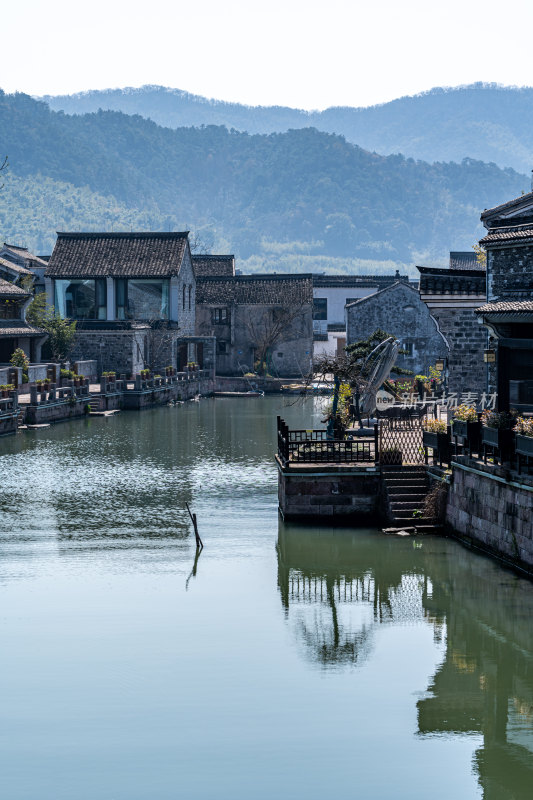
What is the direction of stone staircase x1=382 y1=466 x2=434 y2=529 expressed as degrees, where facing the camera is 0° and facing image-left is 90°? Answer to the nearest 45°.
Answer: approximately 0°

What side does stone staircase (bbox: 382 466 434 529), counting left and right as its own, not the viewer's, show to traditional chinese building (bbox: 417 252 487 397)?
back

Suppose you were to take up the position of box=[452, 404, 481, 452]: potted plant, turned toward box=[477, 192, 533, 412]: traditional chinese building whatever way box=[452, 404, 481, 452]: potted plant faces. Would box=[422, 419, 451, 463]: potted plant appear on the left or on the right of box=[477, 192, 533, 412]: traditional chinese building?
left
